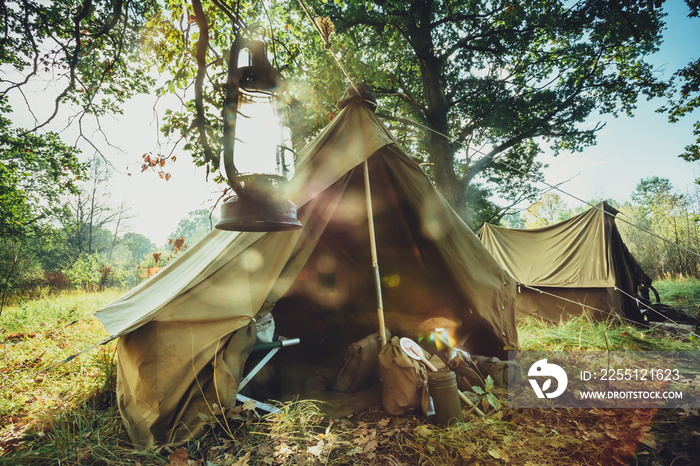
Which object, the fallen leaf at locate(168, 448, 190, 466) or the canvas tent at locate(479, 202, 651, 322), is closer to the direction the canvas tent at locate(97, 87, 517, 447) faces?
the fallen leaf

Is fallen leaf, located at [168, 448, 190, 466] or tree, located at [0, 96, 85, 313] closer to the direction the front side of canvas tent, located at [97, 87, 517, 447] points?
the fallen leaf

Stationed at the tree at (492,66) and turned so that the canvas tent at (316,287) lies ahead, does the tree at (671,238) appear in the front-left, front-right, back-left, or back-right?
back-left

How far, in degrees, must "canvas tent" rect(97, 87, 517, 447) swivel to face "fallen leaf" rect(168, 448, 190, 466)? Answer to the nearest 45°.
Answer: approximately 45° to its right

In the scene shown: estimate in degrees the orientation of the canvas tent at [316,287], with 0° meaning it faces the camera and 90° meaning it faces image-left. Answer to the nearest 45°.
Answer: approximately 0°

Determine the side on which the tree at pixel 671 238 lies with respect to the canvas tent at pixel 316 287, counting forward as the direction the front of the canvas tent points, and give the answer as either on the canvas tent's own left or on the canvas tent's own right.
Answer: on the canvas tent's own left

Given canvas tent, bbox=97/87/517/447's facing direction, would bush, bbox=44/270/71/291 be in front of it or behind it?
behind

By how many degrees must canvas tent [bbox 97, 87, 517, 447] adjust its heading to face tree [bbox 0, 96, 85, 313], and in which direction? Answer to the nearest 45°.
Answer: approximately 135° to its right
